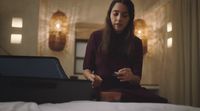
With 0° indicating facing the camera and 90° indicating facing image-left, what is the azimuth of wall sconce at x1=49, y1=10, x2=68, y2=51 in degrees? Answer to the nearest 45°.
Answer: approximately 0°

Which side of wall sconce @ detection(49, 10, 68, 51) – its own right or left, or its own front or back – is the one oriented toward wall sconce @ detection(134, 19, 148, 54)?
left

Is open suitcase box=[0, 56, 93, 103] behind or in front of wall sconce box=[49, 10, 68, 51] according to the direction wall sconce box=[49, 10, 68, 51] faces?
in front

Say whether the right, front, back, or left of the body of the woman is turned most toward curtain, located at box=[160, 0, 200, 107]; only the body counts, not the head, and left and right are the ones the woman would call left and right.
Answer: left
